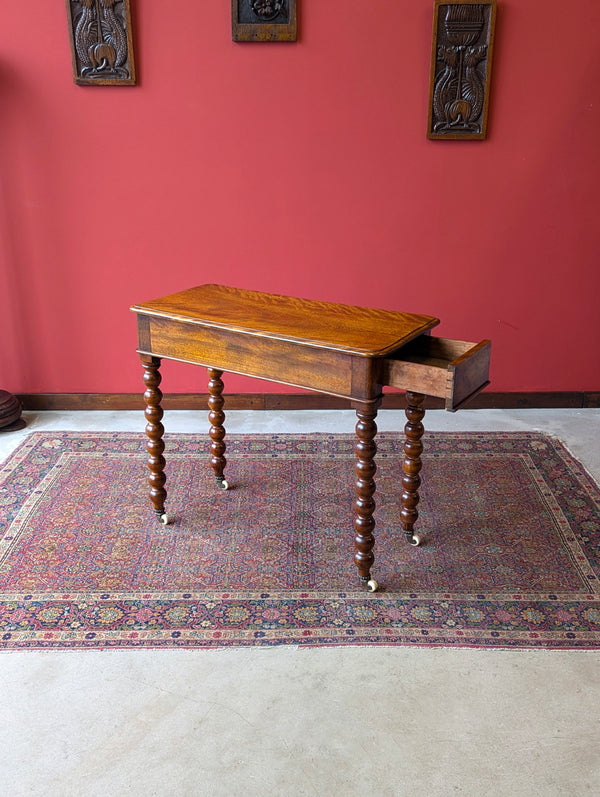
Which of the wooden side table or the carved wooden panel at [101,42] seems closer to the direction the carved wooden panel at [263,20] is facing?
the wooden side table

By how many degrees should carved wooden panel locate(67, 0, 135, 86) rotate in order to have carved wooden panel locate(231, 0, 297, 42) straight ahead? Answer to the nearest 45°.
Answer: approximately 90° to its left

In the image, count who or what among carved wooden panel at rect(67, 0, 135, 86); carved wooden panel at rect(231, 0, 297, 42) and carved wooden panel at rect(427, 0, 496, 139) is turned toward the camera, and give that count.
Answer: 3

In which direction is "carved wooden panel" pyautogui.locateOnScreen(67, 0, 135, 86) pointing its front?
toward the camera

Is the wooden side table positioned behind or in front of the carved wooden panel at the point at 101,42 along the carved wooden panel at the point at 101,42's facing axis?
in front

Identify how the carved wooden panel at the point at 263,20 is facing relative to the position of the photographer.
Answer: facing the viewer

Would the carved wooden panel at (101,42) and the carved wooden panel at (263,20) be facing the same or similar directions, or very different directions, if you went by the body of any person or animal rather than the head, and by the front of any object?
same or similar directions

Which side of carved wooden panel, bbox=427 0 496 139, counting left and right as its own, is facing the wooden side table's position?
front
